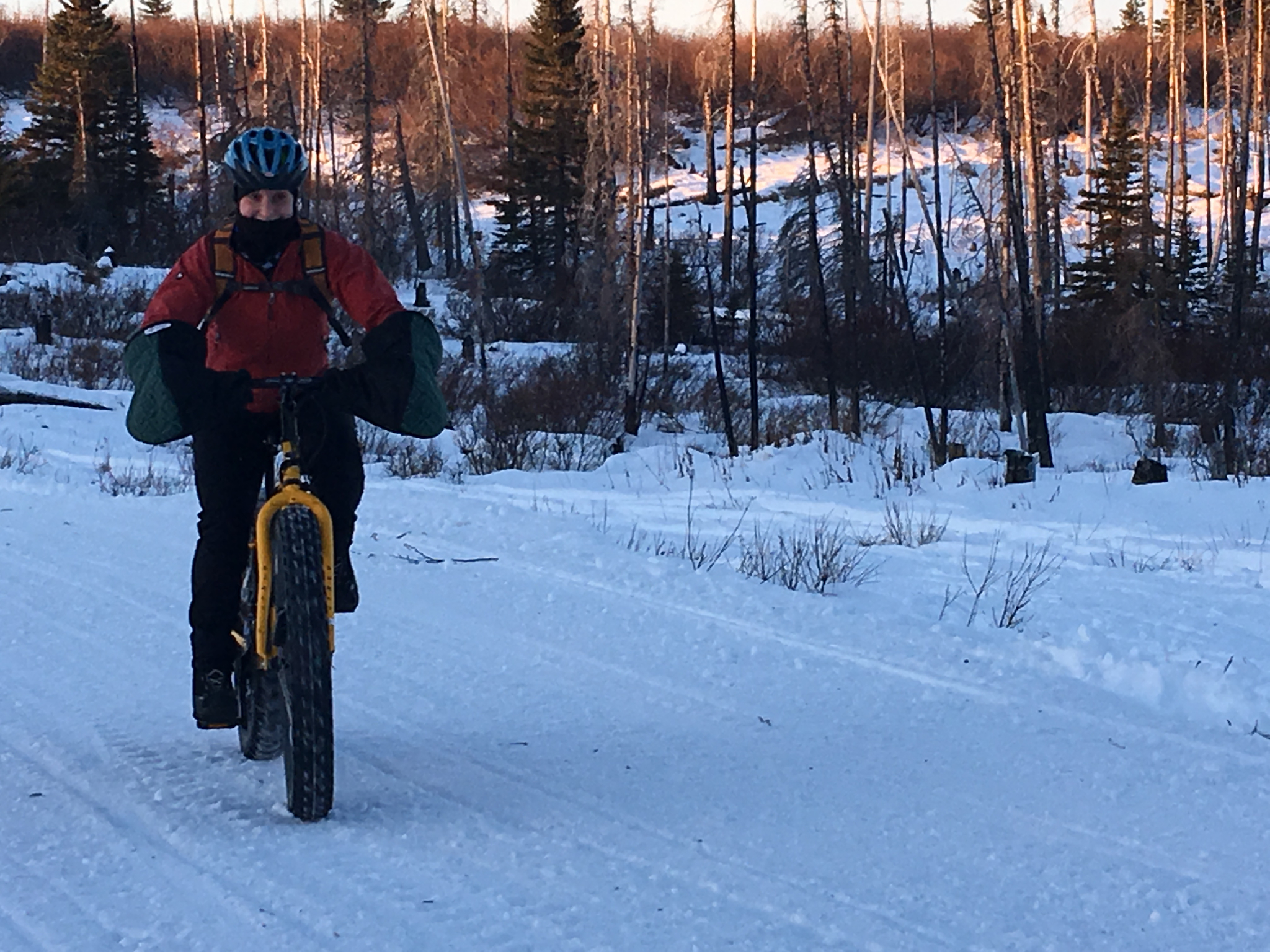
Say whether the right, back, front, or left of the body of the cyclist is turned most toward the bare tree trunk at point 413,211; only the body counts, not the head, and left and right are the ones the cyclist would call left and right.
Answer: back

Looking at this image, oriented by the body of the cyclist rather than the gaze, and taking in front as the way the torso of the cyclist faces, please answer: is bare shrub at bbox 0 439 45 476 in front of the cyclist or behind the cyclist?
behind

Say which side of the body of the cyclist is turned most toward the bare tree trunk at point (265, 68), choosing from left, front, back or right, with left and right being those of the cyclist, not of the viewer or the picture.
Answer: back

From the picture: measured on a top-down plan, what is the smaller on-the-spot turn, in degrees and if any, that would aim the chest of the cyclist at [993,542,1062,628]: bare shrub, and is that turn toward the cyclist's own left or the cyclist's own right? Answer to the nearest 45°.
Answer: approximately 135° to the cyclist's own left

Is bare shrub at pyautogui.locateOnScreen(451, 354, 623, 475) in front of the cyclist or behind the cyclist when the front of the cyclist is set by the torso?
behind

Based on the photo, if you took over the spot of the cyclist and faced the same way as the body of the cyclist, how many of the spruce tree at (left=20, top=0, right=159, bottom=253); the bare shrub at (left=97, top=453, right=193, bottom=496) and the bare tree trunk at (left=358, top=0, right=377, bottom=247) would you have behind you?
3

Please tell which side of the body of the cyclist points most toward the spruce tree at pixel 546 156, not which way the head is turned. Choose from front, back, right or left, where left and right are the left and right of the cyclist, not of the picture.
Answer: back

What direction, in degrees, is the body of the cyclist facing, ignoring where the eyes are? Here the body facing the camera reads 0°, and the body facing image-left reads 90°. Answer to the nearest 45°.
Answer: approximately 0°

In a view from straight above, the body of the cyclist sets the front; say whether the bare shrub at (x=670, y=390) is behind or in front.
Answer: behind

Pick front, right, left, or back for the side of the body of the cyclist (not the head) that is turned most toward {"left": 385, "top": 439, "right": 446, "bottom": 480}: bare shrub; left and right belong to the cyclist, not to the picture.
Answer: back

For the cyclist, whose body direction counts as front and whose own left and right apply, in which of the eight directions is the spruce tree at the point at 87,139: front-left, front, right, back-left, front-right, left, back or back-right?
back
